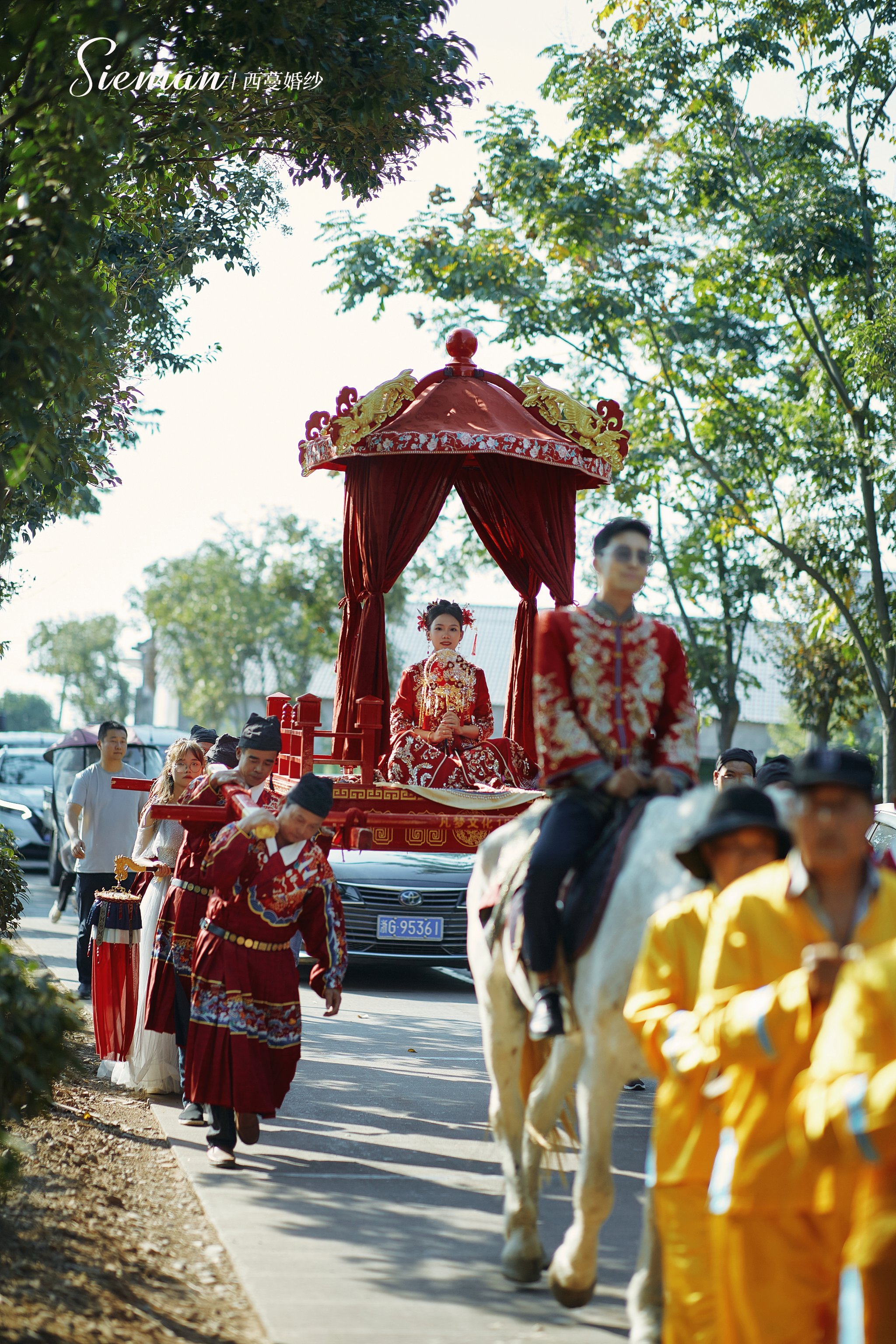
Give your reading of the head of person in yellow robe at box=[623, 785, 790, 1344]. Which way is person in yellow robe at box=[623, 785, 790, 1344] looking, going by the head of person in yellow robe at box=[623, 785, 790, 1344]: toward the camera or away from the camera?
toward the camera

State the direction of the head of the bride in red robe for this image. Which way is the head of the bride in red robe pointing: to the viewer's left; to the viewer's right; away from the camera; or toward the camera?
toward the camera

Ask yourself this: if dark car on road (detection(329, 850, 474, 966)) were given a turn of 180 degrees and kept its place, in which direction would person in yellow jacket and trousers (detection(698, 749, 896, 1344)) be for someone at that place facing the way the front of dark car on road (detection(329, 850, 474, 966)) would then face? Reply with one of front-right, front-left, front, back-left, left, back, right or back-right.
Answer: back

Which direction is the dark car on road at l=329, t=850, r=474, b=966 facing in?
toward the camera

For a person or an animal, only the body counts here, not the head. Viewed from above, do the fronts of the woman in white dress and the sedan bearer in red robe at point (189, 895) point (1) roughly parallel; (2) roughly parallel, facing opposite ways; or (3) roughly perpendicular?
roughly parallel

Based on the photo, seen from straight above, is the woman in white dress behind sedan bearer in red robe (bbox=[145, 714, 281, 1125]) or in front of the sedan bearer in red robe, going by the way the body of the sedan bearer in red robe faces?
behind

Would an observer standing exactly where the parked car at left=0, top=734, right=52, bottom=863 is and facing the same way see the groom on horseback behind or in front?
in front

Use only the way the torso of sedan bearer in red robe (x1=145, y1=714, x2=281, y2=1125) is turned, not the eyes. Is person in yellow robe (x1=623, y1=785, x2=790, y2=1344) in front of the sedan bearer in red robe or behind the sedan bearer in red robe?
in front

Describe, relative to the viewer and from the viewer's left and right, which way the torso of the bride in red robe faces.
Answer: facing the viewer

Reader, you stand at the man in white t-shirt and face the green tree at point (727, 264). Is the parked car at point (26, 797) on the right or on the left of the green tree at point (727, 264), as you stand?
left

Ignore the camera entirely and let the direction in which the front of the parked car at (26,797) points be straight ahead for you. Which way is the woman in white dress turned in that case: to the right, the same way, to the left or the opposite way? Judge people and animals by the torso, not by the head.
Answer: the same way

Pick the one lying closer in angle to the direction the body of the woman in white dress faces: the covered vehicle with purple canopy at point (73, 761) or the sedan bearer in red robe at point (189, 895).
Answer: the sedan bearer in red robe

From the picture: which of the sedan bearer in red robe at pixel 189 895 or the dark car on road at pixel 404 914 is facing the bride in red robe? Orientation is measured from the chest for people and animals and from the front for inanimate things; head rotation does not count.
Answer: the dark car on road

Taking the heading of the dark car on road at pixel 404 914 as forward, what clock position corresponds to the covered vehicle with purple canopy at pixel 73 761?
the covered vehicle with purple canopy at pixel 73 761 is roughly at 5 o'clock from the dark car on road at pixel 404 914.

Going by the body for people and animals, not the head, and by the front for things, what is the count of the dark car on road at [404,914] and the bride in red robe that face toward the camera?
2

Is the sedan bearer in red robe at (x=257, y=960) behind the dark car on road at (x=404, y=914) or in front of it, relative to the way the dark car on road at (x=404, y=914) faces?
in front
